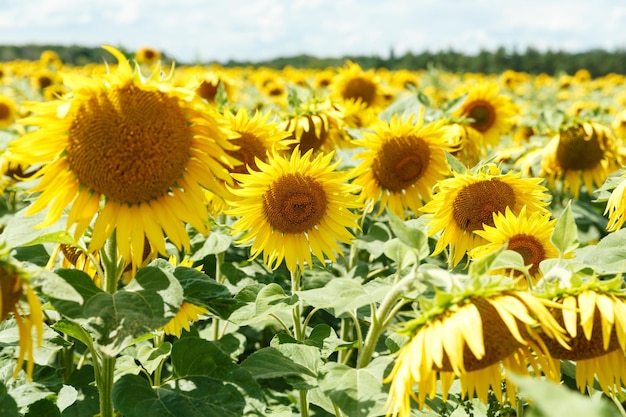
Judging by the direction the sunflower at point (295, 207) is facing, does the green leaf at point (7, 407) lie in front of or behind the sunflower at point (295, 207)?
in front

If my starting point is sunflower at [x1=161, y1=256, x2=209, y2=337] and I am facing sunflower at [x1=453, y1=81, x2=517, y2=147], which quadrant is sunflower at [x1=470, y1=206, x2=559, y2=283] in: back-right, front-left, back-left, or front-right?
front-right

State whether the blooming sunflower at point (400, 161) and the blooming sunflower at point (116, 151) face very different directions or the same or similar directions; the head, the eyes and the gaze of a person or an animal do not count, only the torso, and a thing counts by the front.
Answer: same or similar directions

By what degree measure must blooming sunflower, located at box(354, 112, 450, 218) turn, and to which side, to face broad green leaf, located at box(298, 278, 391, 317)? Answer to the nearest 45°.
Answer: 0° — it already faces it

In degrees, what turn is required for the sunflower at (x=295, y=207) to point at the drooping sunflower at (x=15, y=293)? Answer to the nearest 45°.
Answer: approximately 45° to its right

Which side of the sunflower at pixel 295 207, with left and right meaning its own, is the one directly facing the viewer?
front

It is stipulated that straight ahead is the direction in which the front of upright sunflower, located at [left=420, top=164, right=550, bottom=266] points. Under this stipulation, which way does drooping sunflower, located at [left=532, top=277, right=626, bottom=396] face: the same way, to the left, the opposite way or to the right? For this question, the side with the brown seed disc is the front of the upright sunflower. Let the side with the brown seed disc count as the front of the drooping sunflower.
the same way

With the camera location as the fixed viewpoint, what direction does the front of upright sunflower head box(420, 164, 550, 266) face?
facing the viewer

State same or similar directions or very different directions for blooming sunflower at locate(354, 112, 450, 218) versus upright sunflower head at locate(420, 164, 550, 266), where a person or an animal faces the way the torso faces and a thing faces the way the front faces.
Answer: same or similar directions

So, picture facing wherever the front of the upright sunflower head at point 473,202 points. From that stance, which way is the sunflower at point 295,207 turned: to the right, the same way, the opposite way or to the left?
the same way

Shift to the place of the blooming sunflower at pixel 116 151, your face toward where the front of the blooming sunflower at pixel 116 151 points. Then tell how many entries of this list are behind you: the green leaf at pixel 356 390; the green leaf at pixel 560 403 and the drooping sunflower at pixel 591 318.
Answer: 0

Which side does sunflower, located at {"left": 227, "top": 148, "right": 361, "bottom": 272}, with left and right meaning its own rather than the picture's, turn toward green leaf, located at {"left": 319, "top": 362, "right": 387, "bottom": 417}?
front

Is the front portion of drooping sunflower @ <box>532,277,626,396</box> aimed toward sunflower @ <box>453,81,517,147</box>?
no

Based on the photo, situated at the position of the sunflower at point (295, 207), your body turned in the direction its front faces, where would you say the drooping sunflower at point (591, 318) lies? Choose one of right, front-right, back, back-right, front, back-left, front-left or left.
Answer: front-left

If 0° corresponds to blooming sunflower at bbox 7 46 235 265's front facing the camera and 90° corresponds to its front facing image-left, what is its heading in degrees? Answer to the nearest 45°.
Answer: approximately 0°

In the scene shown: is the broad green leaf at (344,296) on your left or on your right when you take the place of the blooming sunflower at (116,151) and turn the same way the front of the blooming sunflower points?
on your left

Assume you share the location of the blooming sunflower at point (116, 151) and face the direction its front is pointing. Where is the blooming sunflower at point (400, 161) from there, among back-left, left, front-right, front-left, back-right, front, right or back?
back-left

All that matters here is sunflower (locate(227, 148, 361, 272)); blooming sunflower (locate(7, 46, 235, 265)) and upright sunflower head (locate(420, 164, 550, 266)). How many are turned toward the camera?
3

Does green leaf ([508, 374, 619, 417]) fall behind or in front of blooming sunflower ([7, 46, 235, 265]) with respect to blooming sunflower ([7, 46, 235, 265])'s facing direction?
in front
